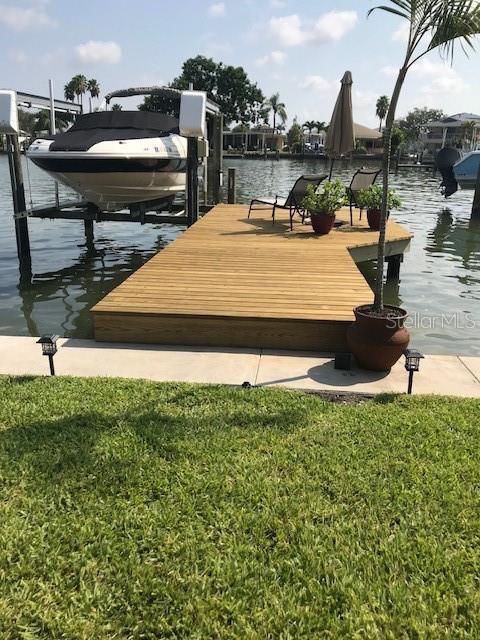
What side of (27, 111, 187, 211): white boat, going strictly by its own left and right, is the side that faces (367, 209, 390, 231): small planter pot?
left

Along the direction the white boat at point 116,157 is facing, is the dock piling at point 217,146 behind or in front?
behind

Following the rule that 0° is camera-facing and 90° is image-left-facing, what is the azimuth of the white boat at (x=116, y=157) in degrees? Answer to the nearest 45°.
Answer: approximately 45°

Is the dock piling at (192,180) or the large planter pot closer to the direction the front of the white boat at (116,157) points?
the large planter pot

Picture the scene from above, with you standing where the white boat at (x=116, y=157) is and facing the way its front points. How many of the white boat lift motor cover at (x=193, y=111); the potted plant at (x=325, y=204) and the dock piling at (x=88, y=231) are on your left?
2

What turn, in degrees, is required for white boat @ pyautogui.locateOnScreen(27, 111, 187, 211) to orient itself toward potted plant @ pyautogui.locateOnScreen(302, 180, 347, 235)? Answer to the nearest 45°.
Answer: approximately 90° to its left
